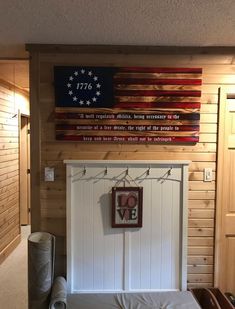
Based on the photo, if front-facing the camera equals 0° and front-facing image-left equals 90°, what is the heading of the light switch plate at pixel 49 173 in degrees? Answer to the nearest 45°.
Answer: approximately 0°

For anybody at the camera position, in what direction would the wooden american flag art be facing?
facing the viewer

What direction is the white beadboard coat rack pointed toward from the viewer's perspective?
toward the camera

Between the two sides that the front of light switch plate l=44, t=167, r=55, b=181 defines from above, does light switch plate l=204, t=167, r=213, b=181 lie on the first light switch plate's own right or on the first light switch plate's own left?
on the first light switch plate's own left

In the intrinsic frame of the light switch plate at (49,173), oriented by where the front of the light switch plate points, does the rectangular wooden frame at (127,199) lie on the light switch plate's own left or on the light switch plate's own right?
on the light switch plate's own left

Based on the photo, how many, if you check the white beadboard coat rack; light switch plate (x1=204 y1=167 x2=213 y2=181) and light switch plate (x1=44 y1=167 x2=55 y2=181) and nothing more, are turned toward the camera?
3

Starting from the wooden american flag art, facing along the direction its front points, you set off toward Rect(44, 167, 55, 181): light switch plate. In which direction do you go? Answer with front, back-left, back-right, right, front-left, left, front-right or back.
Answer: right

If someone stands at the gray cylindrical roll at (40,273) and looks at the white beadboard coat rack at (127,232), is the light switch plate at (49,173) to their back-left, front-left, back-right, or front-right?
front-left

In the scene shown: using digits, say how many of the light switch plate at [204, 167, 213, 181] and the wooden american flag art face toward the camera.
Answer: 2

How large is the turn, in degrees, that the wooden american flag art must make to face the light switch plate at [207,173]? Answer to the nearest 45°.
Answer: approximately 90° to its left

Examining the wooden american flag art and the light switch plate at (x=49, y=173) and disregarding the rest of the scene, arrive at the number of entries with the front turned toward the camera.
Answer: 2

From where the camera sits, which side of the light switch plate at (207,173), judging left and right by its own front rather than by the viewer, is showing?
front
